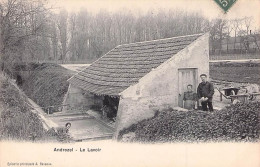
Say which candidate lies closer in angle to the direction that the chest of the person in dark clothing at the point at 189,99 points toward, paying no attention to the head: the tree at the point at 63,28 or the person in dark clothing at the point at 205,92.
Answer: the person in dark clothing

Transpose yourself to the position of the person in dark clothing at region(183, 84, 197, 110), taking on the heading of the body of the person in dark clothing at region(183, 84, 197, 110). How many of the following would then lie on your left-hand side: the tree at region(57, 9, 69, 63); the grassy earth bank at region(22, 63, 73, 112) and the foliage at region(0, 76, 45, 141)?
0

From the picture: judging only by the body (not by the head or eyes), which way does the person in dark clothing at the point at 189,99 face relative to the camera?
toward the camera

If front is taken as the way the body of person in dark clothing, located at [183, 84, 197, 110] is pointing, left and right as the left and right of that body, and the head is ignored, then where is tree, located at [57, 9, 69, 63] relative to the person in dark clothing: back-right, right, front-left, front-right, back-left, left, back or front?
back-right

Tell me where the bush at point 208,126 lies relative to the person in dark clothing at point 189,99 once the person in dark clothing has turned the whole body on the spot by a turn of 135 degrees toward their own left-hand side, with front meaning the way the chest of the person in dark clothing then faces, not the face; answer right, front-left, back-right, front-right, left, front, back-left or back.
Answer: back-right
